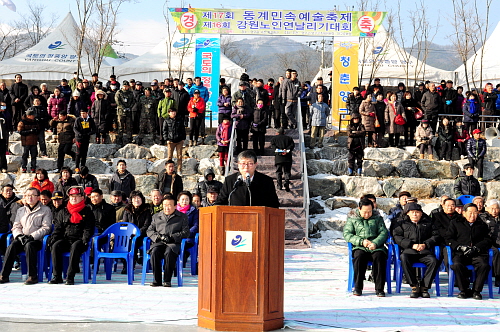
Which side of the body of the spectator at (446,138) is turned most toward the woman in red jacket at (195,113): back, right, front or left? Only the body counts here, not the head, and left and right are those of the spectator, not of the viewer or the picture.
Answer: right

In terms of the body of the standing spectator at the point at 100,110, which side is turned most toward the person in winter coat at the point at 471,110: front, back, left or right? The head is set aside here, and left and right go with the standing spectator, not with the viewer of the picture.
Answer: left

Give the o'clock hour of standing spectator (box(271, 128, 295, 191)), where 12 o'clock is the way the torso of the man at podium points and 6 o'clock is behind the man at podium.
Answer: The standing spectator is roughly at 6 o'clock from the man at podium.

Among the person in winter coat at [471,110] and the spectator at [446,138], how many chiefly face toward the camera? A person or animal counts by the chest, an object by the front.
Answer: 2

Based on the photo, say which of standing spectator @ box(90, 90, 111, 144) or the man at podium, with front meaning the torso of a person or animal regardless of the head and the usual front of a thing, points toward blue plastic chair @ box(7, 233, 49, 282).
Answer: the standing spectator

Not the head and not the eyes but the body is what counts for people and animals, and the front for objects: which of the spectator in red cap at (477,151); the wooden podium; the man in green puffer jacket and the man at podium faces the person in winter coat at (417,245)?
the spectator in red cap

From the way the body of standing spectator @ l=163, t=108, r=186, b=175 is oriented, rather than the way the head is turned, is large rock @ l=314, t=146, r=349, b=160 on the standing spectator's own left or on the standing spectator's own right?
on the standing spectator's own left

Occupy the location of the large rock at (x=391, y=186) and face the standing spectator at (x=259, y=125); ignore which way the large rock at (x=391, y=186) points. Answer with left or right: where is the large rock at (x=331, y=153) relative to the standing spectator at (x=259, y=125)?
right

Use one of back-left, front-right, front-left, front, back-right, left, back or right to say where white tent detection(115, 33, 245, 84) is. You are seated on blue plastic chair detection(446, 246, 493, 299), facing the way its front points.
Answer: back-right

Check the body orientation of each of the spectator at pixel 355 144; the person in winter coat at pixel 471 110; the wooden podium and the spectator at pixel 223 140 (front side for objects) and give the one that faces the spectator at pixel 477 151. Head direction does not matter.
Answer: the person in winter coat

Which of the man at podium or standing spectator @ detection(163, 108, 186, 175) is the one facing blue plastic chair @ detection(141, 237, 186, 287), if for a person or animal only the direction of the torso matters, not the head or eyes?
the standing spectator
